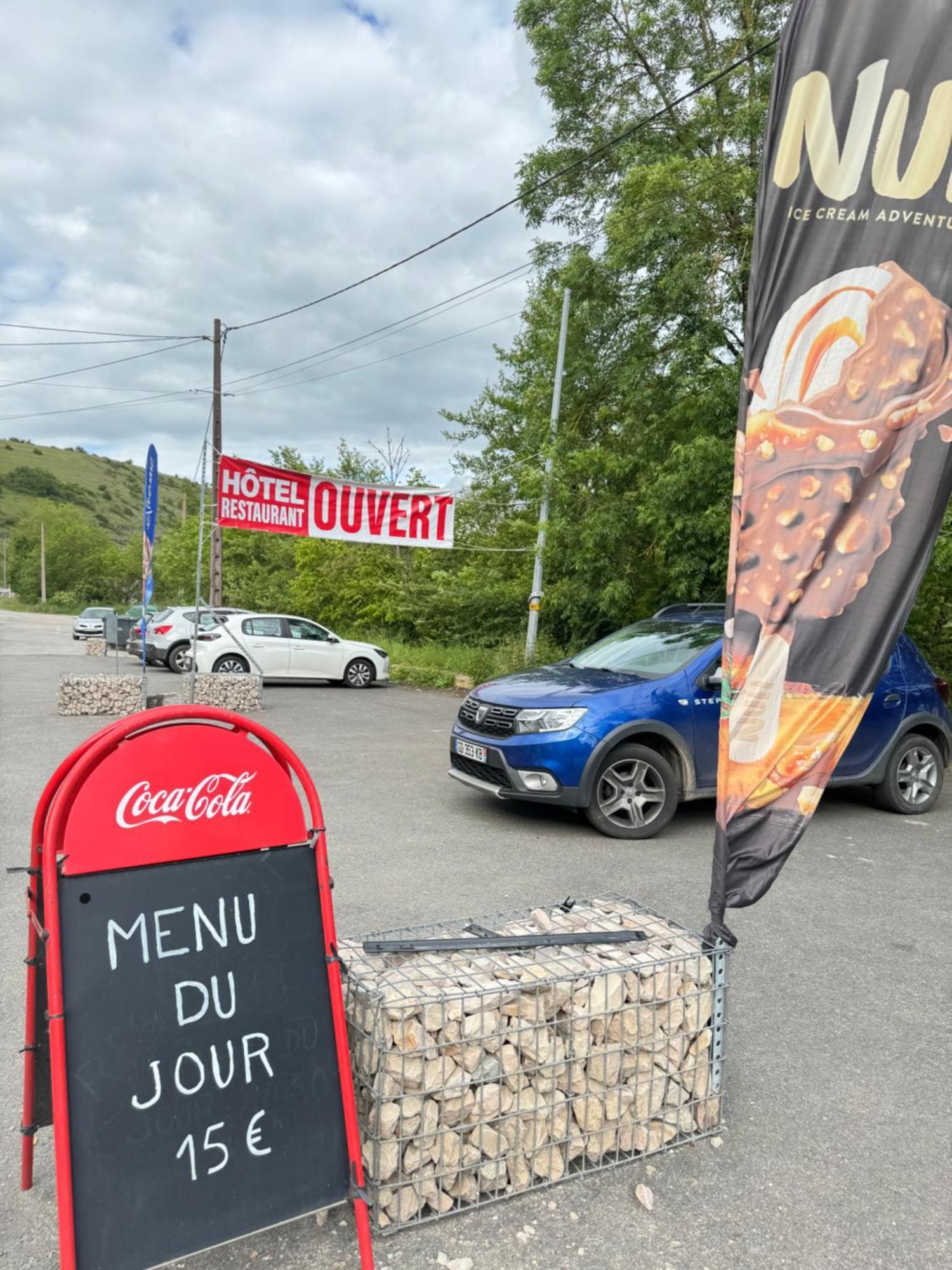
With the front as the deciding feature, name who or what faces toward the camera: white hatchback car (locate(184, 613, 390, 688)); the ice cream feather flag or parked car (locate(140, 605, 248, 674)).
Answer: the ice cream feather flag

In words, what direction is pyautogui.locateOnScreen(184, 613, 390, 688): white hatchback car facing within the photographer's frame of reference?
facing to the right of the viewer

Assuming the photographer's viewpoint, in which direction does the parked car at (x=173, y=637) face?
facing away from the viewer and to the right of the viewer

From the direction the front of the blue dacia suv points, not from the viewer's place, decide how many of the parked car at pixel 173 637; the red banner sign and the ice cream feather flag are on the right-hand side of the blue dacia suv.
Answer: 2

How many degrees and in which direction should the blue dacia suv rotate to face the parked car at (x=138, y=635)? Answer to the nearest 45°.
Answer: approximately 90° to its right

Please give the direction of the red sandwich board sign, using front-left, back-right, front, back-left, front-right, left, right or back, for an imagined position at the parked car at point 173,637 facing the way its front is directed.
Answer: back-right

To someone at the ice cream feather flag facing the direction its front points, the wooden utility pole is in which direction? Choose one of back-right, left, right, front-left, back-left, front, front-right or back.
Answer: back-right

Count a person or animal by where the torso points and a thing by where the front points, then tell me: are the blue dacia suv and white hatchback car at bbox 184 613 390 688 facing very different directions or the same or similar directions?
very different directions

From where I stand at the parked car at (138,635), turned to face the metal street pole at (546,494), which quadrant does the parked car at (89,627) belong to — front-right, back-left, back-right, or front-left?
back-left

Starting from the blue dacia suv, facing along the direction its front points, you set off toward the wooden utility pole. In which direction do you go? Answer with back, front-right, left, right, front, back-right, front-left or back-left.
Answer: right

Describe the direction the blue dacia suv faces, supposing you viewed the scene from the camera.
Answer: facing the viewer and to the left of the viewer

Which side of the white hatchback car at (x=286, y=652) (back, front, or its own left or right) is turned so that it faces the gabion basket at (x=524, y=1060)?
right

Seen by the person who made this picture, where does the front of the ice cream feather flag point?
facing the viewer

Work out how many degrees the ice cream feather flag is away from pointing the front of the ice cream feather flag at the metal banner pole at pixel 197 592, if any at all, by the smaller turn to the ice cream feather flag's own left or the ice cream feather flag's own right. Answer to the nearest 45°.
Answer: approximately 135° to the ice cream feather flag's own right

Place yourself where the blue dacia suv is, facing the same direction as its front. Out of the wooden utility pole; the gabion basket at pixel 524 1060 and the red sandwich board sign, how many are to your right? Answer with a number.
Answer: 1
